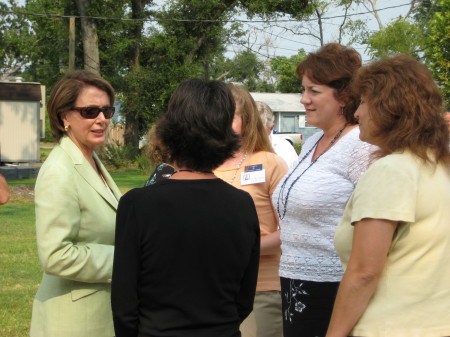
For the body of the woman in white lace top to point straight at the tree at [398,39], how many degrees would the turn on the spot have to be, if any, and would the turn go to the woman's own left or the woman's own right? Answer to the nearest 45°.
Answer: approximately 135° to the woman's own right

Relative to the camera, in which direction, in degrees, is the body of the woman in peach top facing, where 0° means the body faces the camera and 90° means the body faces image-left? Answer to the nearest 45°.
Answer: approximately 45°

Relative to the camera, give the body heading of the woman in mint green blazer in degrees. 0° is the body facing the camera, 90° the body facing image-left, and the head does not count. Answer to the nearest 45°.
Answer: approximately 315°

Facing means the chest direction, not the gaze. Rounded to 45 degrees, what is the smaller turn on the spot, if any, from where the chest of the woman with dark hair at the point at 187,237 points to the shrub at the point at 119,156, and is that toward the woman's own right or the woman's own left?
0° — they already face it

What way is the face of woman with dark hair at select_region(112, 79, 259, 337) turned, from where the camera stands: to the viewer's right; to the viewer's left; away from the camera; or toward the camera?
away from the camera

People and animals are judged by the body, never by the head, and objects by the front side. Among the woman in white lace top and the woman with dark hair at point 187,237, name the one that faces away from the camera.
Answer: the woman with dark hair

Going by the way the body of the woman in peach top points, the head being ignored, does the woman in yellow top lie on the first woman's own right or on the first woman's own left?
on the first woman's own left

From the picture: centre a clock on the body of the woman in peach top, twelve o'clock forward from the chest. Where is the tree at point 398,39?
The tree is roughly at 5 o'clock from the woman in peach top.

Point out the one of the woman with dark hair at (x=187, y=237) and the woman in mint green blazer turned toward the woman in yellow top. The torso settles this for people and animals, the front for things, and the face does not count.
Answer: the woman in mint green blazer

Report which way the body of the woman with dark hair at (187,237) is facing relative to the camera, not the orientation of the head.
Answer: away from the camera

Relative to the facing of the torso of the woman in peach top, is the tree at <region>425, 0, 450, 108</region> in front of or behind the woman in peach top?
behind

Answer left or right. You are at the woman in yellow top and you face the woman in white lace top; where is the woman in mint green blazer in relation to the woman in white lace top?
left

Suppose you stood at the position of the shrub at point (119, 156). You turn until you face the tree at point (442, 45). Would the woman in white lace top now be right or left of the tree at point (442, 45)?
right
